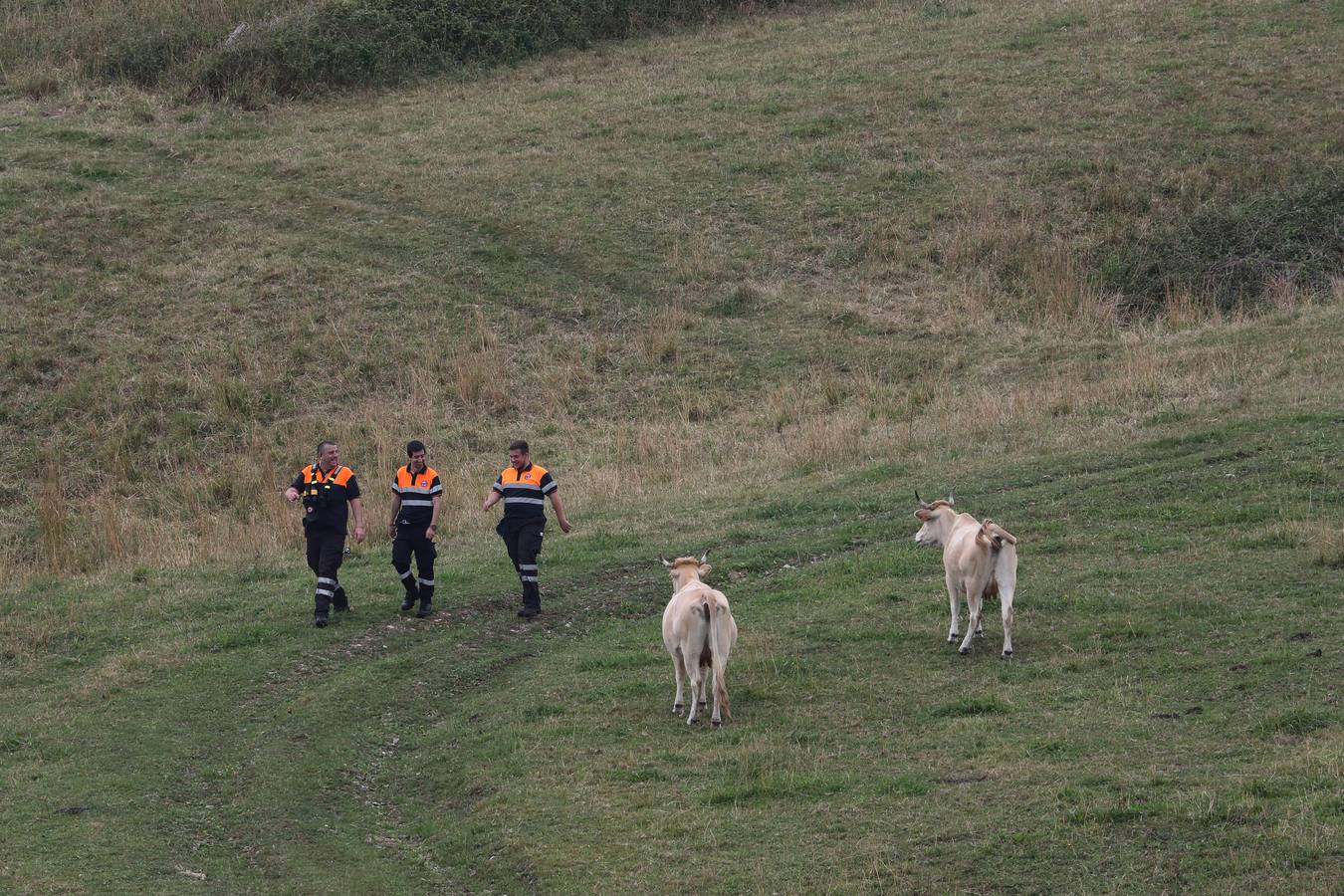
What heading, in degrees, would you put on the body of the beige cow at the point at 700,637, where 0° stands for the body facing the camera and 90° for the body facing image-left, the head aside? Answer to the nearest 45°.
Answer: approximately 180°

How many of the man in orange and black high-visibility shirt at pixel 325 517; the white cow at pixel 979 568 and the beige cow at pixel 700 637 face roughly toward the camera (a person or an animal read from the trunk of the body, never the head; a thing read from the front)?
1

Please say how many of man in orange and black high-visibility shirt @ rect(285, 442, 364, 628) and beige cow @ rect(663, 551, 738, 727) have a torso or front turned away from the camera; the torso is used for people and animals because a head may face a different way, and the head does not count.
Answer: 1

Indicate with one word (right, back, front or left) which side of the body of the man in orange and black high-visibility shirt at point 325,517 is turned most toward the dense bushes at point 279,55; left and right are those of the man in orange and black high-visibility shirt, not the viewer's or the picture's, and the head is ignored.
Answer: back

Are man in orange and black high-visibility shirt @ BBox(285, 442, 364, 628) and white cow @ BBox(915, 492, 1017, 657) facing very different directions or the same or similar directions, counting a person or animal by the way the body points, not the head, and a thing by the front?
very different directions

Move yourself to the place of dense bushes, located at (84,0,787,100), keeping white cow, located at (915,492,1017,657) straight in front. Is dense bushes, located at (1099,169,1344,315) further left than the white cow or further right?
left

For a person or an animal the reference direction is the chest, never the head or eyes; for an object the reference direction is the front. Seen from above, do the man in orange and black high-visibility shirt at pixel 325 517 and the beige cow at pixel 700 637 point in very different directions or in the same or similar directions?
very different directions

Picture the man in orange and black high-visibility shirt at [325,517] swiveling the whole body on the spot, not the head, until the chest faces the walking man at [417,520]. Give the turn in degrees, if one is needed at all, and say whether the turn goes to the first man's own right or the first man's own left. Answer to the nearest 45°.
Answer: approximately 90° to the first man's own left

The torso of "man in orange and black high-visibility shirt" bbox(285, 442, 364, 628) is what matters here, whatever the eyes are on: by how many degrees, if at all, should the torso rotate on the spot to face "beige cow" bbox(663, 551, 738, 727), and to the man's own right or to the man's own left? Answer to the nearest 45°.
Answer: approximately 45° to the man's own left

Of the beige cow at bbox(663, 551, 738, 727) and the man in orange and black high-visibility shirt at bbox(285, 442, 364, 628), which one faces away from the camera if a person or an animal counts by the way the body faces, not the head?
the beige cow

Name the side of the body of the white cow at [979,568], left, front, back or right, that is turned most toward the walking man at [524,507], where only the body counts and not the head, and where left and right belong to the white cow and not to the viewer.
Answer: front

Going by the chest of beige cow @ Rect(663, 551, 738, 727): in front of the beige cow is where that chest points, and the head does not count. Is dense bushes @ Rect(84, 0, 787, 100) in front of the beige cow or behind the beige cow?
in front

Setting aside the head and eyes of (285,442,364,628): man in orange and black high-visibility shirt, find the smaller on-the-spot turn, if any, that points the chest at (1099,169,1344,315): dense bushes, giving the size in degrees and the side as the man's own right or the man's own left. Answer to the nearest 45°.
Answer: approximately 135° to the man's own left

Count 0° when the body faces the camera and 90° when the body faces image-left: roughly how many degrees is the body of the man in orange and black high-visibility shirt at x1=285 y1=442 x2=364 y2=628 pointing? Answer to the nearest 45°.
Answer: approximately 0°

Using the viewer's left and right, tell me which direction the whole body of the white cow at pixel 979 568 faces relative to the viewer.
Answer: facing away from the viewer and to the left of the viewer
